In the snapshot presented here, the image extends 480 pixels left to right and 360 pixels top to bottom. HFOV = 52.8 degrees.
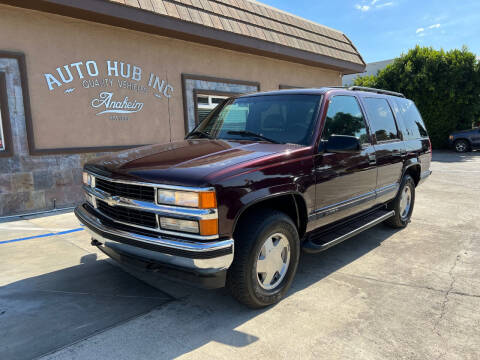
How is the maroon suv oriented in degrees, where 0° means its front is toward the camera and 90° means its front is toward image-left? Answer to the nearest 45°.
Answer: approximately 45°

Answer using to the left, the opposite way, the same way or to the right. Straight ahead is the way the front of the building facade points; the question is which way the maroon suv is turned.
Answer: to the right

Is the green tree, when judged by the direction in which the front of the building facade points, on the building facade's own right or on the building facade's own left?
on the building facade's own left

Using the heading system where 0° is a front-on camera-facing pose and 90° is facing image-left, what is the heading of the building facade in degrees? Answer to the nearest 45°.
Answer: approximately 315°

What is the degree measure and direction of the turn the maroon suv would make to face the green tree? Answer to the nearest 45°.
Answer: approximately 180°

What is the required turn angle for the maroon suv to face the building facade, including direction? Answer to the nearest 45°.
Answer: approximately 90° to its right

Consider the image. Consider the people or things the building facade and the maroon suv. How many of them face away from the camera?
0

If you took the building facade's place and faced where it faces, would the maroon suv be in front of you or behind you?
in front
